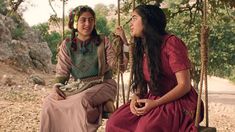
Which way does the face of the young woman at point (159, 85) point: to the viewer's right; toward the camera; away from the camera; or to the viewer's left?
to the viewer's left

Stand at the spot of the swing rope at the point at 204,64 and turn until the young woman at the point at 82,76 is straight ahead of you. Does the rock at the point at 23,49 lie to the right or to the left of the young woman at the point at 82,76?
right

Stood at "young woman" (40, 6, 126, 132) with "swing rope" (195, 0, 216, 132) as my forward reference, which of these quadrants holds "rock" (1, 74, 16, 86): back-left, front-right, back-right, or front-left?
back-left

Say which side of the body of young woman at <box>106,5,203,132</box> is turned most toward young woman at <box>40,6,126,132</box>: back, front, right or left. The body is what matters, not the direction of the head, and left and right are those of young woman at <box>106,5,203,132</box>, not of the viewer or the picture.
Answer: right

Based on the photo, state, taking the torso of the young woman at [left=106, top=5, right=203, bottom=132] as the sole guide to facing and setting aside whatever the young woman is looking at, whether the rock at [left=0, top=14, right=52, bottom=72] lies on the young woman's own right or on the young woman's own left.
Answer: on the young woman's own right

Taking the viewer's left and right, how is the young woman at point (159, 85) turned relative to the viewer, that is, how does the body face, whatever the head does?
facing the viewer and to the left of the viewer

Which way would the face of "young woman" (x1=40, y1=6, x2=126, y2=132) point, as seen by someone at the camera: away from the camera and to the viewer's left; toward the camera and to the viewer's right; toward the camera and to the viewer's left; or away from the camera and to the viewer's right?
toward the camera and to the viewer's right
